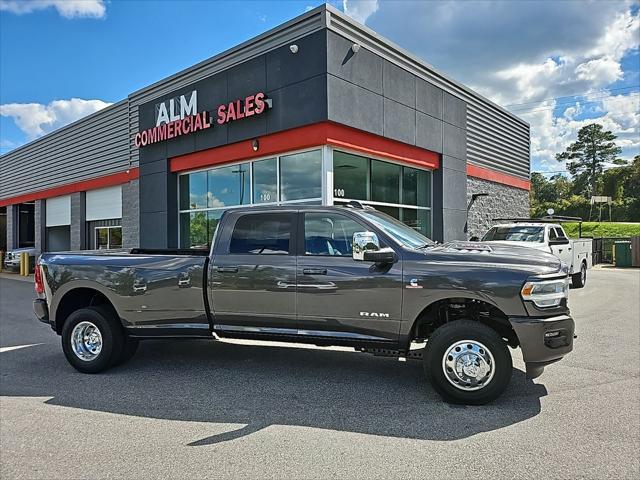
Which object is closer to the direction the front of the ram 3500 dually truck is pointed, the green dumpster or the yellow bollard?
the green dumpster

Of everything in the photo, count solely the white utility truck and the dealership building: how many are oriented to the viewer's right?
0

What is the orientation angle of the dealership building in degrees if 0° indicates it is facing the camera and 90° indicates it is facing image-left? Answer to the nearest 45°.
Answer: approximately 45°

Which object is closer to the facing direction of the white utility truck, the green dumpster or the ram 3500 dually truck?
the ram 3500 dually truck

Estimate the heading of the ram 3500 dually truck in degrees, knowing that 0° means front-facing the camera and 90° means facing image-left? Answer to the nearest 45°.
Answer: approximately 270°

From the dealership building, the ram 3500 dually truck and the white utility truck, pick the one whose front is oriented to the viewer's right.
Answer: the ram 3500 dually truck

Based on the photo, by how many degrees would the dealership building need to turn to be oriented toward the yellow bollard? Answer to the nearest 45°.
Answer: approximately 90° to its right

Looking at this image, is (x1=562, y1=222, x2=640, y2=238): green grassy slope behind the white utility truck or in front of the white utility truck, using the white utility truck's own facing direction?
behind

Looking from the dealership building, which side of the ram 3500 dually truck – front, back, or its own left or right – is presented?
left

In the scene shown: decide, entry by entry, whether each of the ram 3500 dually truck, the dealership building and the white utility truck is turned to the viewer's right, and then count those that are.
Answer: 1

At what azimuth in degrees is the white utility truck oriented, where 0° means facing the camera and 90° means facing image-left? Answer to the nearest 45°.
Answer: approximately 45°

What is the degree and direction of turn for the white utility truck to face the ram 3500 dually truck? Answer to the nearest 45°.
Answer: approximately 45° to its left

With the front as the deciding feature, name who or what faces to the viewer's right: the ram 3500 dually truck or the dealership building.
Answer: the ram 3500 dually truck

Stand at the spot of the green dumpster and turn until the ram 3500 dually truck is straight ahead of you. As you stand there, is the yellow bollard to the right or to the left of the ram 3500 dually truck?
right

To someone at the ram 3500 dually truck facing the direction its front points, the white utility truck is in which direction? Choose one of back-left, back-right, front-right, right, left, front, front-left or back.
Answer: front-left
